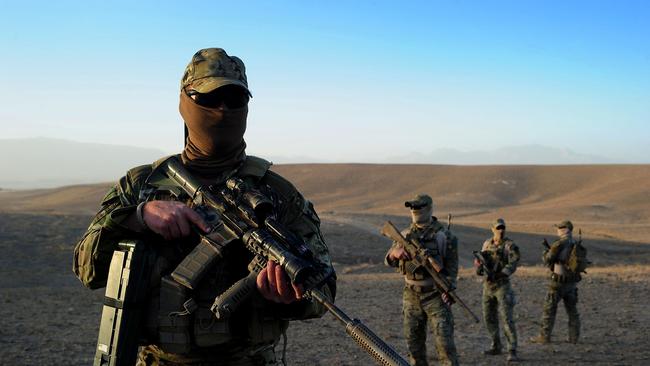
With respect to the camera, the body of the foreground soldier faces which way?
toward the camera

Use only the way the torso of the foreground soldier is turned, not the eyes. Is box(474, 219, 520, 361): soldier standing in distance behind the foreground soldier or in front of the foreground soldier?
behind

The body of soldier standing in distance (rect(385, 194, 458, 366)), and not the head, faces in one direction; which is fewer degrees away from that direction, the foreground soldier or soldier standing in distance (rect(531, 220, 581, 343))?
the foreground soldier

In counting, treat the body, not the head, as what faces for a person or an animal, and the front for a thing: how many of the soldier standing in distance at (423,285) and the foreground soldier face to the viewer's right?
0

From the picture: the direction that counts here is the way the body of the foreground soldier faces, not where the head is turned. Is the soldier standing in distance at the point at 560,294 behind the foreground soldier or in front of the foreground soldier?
behind

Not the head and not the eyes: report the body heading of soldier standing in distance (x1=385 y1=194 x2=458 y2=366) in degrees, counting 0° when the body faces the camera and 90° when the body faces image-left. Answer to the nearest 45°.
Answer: approximately 45°

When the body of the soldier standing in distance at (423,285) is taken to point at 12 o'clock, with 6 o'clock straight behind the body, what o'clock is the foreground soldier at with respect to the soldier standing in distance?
The foreground soldier is roughly at 11 o'clock from the soldier standing in distance.

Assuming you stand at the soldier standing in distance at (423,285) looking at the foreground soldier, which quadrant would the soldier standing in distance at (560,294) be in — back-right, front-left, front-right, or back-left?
back-left

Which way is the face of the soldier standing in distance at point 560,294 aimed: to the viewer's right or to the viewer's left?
to the viewer's left
